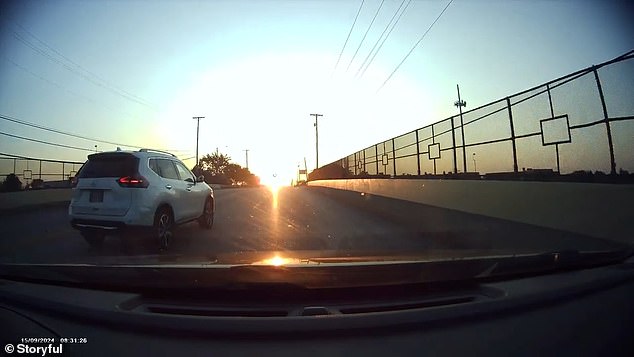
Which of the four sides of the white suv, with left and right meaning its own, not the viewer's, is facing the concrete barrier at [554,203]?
right

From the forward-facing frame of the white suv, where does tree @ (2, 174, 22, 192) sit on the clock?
The tree is roughly at 10 o'clock from the white suv.

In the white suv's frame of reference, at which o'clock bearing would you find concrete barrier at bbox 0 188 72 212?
The concrete barrier is roughly at 10 o'clock from the white suv.

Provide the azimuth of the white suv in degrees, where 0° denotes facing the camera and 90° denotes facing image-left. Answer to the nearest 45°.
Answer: approximately 225°
